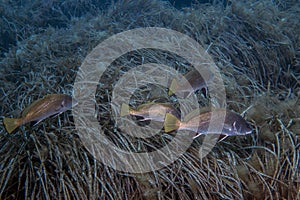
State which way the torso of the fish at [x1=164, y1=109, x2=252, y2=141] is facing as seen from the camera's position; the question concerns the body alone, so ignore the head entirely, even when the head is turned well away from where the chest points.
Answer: to the viewer's right

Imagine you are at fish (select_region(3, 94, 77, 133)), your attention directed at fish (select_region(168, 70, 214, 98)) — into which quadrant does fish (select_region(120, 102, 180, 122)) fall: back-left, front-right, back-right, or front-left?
front-right

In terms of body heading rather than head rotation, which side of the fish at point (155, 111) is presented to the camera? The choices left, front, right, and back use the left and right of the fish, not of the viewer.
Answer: right

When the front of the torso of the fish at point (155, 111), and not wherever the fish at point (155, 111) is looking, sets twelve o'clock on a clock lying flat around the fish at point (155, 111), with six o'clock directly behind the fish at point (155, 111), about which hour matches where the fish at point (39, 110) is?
the fish at point (39, 110) is roughly at 6 o'clock from the fish at point (155, 111).

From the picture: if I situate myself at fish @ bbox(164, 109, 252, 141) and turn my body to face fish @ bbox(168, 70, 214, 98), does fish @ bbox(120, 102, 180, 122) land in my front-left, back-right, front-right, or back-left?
front-left

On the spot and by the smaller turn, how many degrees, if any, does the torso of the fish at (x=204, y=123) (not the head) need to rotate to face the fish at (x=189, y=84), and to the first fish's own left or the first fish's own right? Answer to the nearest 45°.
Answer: approximately 90° to the first fish's own left

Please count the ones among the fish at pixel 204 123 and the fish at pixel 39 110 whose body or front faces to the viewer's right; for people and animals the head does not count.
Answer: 2

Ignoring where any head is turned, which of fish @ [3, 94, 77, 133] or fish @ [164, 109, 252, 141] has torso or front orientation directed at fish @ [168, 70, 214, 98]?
fish @ [3, 94, 77, 133]

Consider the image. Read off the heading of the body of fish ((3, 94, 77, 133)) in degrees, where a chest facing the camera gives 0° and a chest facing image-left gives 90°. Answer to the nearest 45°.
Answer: approximately 270°

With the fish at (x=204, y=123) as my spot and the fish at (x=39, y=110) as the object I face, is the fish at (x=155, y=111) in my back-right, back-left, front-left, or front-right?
front-right

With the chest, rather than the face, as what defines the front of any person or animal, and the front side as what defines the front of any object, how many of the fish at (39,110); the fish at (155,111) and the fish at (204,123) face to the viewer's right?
3

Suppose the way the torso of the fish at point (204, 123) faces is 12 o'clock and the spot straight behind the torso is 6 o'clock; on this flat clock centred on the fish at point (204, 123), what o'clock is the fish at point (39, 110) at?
the fish at point (39, 110) is roughly at 6 o'clock from the fish at point (204, 123).

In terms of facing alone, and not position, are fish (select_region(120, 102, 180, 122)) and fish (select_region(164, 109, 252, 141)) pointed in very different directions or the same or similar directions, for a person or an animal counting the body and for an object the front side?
same or similar directions
